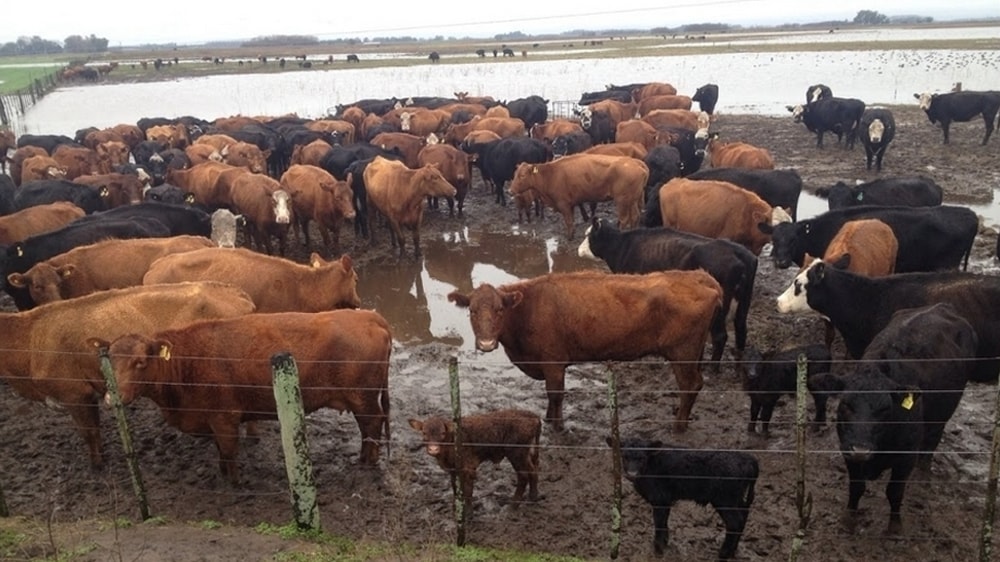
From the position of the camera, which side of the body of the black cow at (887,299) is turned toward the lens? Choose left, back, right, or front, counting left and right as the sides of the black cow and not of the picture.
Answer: left

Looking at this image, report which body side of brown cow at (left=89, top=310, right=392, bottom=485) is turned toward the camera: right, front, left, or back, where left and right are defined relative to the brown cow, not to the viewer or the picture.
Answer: left

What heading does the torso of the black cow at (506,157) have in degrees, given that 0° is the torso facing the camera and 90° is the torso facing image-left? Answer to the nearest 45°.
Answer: approximately 90°

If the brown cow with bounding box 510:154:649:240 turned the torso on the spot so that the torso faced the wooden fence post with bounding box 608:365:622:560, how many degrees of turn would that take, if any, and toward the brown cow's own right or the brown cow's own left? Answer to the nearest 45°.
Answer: approximately 90° to the brown cow's own left

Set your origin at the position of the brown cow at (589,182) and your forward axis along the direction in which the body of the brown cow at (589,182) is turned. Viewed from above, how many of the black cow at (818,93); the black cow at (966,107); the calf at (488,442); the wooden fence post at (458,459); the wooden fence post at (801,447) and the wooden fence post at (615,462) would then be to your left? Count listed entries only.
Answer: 4

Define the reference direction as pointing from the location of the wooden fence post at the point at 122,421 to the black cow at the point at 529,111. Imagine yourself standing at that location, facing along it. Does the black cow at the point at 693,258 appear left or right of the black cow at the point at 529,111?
right

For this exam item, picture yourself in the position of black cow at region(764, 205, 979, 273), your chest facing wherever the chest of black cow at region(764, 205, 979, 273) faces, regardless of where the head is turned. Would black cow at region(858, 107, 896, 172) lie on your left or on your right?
on your right

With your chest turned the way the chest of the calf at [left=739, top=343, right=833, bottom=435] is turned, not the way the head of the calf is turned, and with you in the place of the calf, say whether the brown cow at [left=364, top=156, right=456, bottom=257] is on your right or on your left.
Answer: on your right

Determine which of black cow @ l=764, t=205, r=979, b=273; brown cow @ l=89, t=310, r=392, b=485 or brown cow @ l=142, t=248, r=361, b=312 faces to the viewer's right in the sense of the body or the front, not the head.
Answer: brown cow @ l=142, t=248, r=361, b=312

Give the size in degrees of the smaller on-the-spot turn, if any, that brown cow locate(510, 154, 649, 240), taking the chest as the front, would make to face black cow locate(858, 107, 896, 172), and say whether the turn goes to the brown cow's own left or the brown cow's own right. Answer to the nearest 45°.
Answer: approximately 135° to the brown cow's own right

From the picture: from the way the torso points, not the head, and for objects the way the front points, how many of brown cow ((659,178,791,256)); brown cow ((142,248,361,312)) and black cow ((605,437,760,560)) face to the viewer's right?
2

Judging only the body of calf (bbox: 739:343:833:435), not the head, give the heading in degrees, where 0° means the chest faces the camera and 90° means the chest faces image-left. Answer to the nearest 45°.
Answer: approximately 45°

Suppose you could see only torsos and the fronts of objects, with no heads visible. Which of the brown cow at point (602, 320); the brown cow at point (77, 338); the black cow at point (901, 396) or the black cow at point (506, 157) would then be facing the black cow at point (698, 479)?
the black cow at point (901, 396)

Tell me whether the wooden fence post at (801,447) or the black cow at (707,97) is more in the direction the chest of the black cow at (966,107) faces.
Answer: the black cow

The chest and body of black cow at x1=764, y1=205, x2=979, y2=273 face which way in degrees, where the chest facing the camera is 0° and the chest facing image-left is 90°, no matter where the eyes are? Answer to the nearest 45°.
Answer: approximately 90°
